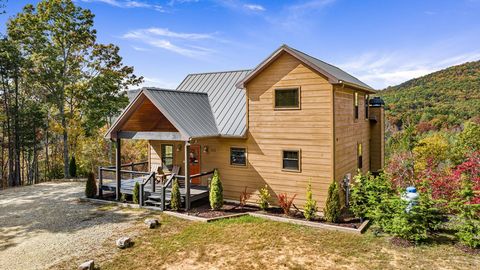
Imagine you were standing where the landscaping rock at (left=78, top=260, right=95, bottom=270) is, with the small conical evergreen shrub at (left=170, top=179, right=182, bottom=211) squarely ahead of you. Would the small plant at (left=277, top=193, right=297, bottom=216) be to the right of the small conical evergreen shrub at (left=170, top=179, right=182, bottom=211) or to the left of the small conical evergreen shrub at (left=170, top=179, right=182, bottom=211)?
right

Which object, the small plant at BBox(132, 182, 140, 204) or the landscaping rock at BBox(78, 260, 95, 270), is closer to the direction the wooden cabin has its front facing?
the landscaping rock

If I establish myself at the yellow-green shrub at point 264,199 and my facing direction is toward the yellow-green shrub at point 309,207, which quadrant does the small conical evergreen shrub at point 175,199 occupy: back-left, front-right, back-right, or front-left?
back-right

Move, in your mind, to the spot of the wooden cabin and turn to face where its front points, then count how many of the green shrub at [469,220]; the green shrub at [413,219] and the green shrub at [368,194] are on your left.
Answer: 3

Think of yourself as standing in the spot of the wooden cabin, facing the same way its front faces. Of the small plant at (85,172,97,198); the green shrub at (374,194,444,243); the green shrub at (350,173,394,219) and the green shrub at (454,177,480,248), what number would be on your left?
3

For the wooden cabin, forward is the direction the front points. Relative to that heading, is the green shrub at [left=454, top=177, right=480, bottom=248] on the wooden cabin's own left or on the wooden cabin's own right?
on the wooden cabin's own left

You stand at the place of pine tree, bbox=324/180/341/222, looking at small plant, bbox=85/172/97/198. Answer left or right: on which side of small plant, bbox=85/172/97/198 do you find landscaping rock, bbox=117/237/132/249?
left

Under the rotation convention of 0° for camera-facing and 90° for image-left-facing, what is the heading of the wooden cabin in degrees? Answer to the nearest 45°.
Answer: approximately 45°

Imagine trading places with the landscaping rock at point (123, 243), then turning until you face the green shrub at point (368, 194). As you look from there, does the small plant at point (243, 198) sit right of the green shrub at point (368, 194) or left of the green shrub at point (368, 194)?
left

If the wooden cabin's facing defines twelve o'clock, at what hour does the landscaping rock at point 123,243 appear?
The landscaping rock is roughly at 12 o'clock from the wooden cabin.

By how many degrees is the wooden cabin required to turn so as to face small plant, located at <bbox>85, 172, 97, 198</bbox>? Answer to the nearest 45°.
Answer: approximately 45° to its right

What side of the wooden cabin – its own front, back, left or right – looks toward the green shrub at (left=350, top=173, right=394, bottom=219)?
left
